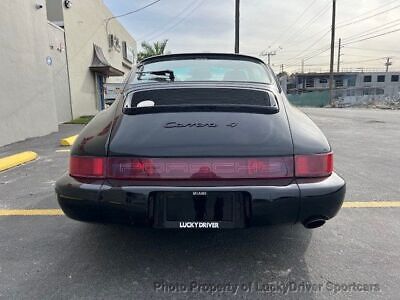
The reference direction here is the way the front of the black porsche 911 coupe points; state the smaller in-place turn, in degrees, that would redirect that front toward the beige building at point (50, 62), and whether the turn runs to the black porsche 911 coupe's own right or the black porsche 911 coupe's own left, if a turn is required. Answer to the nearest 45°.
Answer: approximately 45° to the black porsche 911 coupe's own left

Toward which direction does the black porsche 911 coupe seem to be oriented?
away from the camera

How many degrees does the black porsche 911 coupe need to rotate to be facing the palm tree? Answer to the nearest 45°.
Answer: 0° — it already faces it

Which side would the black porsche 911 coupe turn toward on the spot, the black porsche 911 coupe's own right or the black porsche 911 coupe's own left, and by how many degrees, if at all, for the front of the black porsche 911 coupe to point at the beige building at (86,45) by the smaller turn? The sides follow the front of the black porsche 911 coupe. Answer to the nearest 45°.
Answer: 0° — it already faces it
